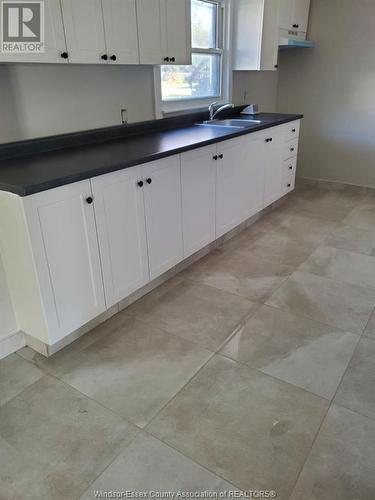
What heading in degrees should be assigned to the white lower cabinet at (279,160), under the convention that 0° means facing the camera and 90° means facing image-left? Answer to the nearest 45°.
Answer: approximately 315°

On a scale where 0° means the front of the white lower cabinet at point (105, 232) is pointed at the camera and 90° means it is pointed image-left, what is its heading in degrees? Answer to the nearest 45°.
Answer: approximately 315°

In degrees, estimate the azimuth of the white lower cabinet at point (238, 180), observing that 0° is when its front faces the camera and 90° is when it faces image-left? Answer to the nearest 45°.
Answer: approximately 315°

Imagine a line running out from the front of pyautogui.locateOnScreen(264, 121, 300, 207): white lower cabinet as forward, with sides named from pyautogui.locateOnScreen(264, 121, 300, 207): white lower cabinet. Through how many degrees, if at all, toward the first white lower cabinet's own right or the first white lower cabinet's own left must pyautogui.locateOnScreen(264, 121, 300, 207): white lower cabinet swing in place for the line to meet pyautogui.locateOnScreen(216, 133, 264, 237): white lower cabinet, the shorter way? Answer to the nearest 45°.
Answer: approximately 45° to the first white lower cabinet's own right

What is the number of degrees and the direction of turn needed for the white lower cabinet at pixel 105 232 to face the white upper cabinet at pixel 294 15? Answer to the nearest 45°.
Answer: approximately 90° to its left

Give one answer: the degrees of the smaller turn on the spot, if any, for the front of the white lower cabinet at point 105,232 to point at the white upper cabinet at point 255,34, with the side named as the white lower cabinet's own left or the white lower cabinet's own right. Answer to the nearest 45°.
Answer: approximately 90° to the white lower cabinet's own left
